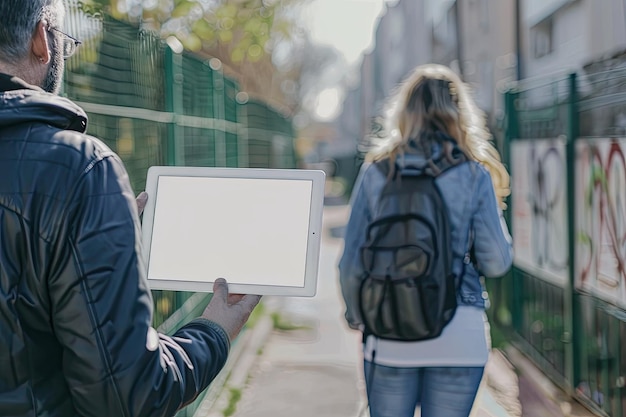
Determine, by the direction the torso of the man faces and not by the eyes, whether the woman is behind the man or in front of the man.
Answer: in front

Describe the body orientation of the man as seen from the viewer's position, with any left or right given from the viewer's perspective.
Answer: facing away from the viewer and to the right of the viewer

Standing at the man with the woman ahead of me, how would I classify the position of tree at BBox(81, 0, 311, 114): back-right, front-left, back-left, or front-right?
front-left

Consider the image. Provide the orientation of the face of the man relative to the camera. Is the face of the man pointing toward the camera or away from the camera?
away from the camera

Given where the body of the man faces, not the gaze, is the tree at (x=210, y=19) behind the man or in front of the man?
in front

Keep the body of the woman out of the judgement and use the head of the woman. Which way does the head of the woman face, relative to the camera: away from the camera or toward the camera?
away from the camera

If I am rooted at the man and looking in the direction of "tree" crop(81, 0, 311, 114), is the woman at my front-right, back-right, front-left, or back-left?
front-right

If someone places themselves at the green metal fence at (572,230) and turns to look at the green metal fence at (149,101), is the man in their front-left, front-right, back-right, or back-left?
front-left
